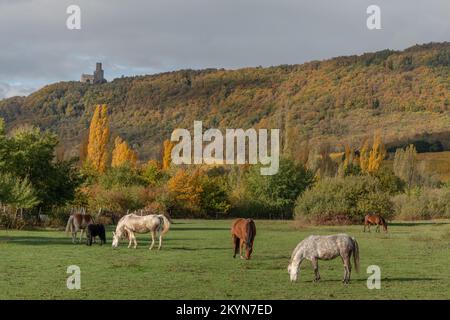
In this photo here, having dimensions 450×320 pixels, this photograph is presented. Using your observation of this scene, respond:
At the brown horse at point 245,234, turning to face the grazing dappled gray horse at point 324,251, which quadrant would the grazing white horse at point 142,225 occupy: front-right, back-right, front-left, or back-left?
back-right

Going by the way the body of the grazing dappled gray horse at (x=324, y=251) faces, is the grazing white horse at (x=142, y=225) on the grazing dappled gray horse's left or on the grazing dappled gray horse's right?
on the grazing dappled gray horse's right

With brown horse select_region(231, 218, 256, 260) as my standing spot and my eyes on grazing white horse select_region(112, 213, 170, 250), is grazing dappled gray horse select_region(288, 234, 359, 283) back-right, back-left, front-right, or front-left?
back-left

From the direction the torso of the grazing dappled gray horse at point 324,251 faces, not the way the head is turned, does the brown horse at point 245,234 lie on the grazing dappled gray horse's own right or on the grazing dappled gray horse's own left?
on the grazing dappled gray horse's own right

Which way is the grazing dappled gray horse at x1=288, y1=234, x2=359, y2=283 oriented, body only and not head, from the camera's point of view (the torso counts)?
to the viewer's left
